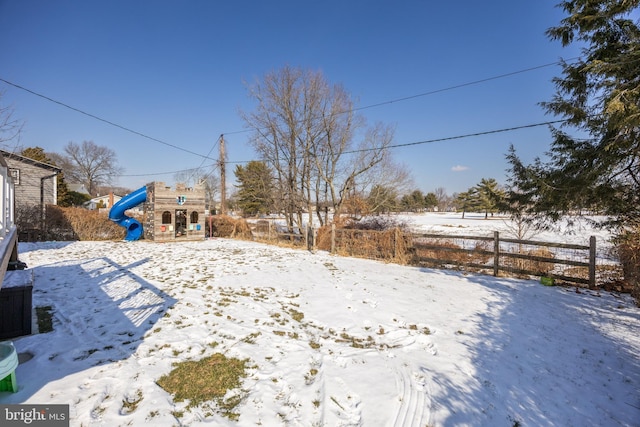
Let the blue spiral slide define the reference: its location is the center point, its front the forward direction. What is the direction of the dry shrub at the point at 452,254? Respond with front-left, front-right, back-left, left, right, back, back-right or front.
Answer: front-left

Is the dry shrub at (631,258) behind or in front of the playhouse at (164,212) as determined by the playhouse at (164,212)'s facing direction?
in front

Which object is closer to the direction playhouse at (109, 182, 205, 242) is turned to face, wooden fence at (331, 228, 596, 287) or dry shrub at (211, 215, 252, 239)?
the wooden fence

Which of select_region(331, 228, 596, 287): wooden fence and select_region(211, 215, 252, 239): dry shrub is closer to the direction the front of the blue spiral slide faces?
the wooden fence

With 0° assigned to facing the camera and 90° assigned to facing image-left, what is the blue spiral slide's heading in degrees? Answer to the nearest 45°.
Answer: approximately 0°

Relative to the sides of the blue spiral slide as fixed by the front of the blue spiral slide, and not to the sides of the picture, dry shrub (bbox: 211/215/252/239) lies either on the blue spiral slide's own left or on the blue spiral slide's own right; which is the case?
on the blue spiral slide's own left

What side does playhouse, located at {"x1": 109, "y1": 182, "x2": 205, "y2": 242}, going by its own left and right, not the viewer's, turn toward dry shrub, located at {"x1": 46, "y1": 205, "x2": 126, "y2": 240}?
right

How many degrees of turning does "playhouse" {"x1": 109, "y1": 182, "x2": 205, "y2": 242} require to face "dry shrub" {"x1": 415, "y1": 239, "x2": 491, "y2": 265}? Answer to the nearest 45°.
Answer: approximately 45° to its left

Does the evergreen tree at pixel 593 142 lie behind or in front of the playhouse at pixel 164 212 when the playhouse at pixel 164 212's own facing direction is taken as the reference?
in front

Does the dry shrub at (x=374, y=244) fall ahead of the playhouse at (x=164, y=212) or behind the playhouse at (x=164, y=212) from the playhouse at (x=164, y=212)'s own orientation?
ahead
